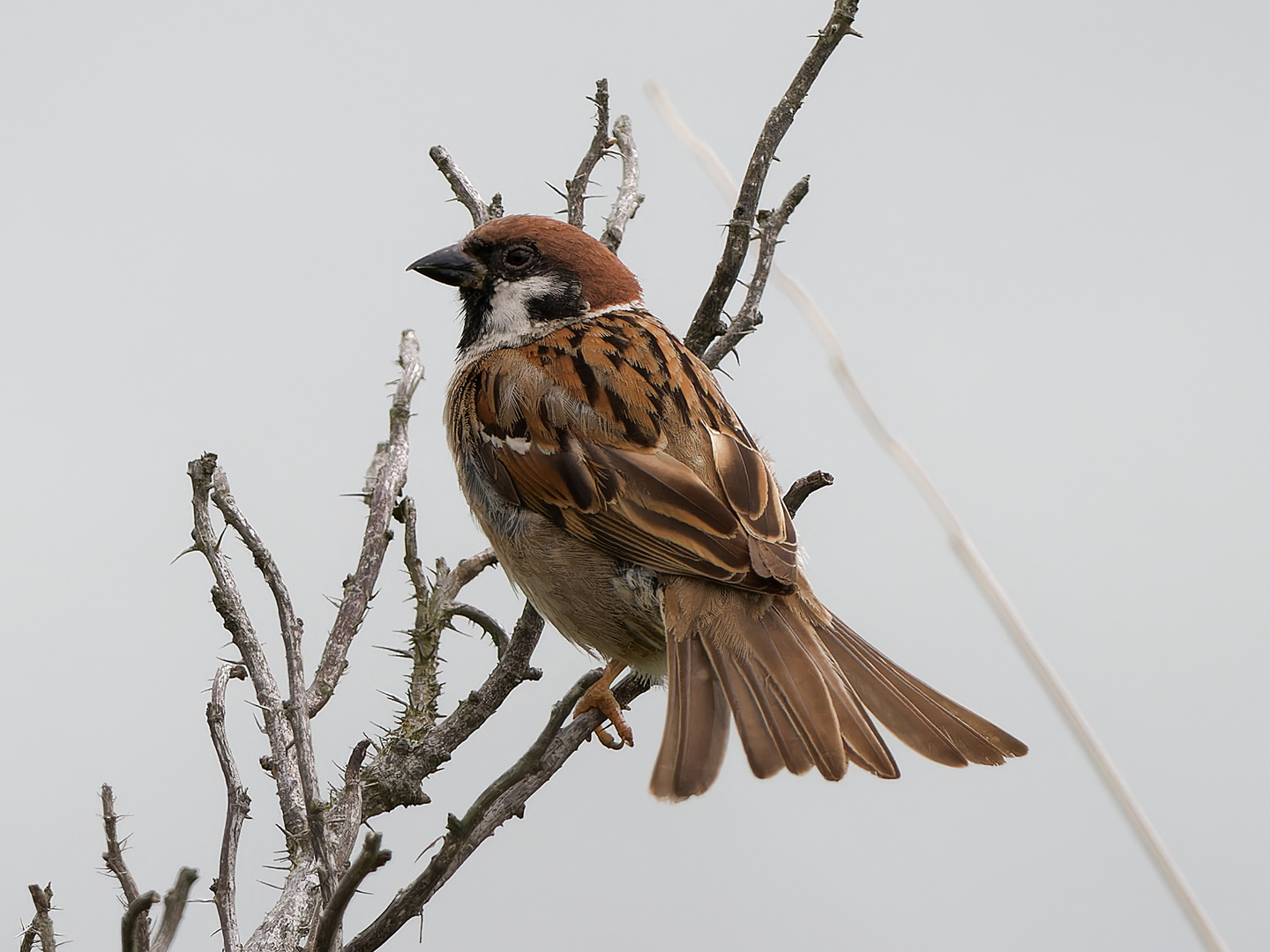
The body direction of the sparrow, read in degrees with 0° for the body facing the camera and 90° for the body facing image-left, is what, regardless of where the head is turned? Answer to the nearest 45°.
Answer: approximately 135°

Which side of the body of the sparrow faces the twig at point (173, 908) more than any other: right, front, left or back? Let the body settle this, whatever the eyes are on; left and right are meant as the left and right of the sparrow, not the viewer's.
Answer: left
